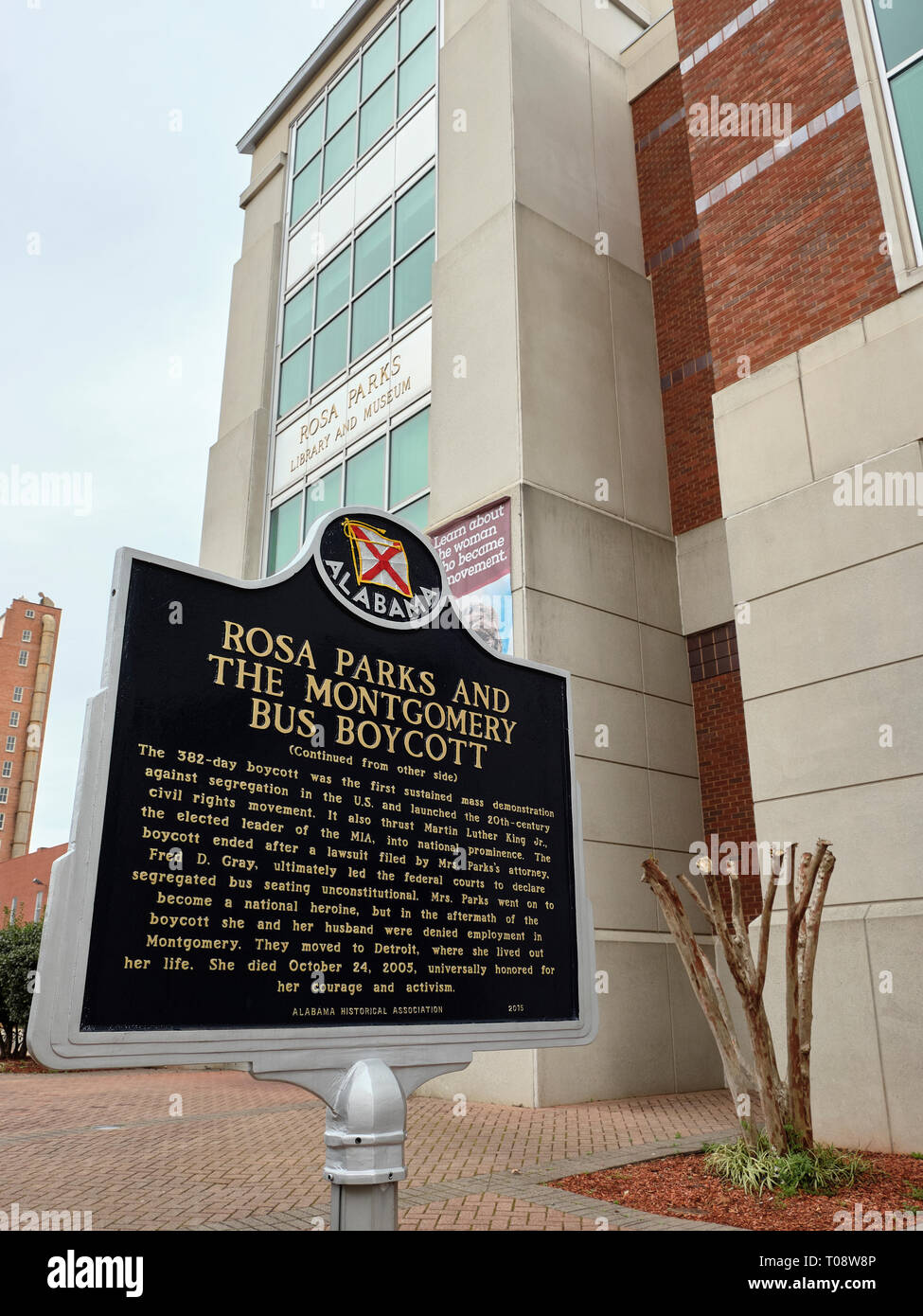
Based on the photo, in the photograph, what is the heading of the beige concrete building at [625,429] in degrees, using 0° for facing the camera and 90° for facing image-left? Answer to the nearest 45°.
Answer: approximately 45°

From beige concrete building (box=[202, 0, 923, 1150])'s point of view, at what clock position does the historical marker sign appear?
The historical marker sign is roughly at 11 o'clock from the beige concrete building.

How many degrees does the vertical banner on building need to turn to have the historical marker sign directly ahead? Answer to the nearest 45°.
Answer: approximately 45° to its left

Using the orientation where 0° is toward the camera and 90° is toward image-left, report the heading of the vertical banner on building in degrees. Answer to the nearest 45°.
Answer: approximately 45°
